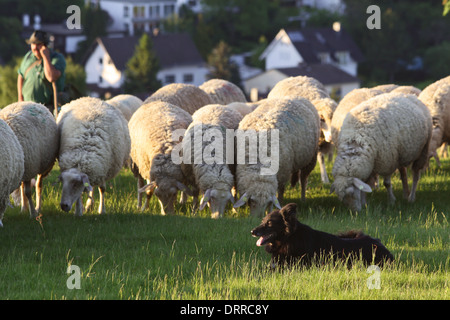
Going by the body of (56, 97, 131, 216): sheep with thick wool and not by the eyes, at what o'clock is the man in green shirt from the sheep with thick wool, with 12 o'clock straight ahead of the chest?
The man in green shirt is roughly at 4 o'clock from the sheep with thick wool.

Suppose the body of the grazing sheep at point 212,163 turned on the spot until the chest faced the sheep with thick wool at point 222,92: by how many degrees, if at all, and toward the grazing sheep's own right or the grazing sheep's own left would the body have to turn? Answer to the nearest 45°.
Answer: approximately 180°

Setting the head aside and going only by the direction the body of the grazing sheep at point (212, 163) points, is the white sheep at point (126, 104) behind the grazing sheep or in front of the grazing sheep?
behind

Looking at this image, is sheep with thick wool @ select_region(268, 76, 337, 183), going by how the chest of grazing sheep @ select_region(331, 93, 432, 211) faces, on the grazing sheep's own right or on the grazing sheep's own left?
on the grazing sheep's own right

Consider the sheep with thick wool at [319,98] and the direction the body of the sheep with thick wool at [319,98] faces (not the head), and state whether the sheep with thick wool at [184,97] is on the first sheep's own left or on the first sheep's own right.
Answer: on the first sheep's own right

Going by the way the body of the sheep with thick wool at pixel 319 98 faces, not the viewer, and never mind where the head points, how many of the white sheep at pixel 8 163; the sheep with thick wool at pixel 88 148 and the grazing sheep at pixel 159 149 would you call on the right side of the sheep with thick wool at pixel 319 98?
3

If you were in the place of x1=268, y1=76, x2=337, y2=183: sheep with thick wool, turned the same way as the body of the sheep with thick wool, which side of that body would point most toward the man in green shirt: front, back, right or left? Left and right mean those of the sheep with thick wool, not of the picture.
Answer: back

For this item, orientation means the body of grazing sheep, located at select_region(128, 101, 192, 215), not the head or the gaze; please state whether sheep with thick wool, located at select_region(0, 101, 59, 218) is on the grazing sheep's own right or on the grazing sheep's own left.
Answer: on the grazing sheep's own right

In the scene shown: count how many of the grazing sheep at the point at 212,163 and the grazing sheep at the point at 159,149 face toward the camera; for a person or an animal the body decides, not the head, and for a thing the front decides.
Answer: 2

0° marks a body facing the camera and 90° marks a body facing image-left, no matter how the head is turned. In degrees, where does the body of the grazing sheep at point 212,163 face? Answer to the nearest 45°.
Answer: approximately 0°

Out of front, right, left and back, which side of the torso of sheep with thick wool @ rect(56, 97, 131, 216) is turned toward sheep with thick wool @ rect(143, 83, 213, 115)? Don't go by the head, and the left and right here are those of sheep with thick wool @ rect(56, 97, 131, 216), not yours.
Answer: back

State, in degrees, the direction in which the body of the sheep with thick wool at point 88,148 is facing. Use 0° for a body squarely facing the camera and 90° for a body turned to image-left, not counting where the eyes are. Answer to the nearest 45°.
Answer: approximately 45°
